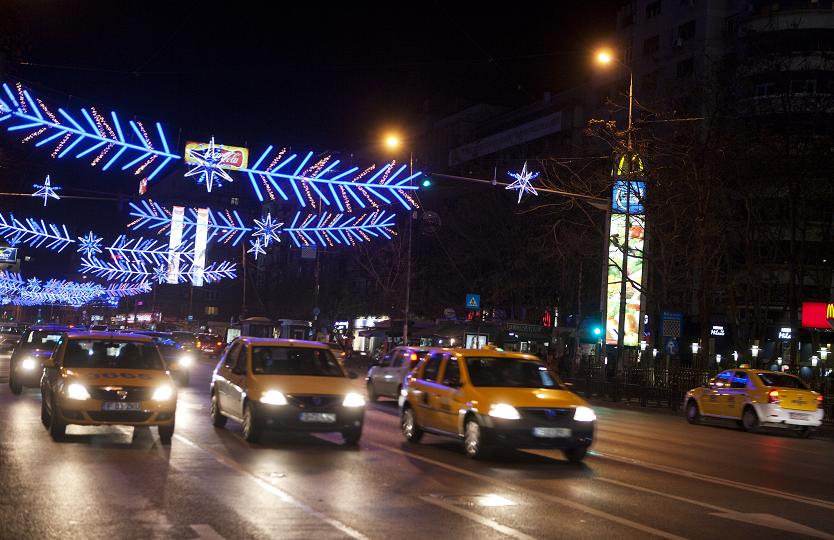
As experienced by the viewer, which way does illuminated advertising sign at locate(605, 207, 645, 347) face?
facing the viewer

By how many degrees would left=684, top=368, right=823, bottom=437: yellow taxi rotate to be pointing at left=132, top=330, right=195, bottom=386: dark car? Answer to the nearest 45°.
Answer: approximately 45° to its left

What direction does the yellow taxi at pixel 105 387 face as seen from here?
toward the camera

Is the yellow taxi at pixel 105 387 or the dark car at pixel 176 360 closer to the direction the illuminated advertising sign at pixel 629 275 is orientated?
the yellow taxi

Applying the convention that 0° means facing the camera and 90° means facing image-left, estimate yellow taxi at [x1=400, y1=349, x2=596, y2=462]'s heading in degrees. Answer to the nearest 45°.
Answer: approximately 315°

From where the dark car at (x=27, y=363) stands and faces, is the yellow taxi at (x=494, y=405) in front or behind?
in front

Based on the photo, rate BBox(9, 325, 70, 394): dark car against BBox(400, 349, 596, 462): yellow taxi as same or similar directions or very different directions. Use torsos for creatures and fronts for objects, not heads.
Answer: same or similar directions

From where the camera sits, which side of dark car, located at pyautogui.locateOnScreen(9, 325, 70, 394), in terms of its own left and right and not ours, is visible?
front

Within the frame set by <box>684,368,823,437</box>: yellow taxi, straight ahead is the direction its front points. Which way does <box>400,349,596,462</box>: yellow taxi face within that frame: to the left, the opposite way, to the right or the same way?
the opposite way

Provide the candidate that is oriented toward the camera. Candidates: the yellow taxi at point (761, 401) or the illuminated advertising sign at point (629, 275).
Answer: the illuminated advertising sign

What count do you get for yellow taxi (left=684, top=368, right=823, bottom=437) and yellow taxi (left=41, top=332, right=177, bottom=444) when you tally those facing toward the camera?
1

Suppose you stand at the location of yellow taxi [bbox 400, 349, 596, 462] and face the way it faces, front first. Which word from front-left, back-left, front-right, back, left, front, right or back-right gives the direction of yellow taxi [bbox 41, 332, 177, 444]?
back-right

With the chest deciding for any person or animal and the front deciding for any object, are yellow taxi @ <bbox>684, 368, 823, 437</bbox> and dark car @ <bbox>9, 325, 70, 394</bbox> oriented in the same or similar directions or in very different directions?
very different directions

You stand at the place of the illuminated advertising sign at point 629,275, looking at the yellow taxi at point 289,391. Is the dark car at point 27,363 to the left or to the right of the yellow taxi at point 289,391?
right

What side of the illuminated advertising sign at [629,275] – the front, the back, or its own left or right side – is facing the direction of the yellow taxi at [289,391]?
front
